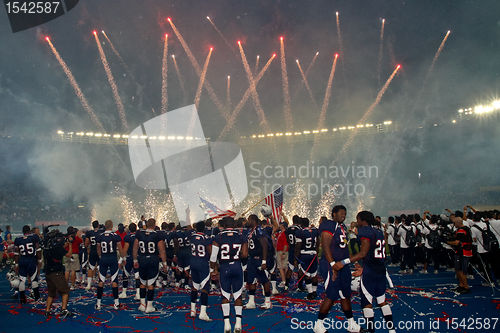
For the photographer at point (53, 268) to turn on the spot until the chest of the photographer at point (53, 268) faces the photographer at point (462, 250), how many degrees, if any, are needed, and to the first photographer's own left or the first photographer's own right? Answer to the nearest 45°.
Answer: approximately 45° to the first photographer's own right

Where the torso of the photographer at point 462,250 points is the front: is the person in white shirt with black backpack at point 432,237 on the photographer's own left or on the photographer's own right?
on the photographer's own right

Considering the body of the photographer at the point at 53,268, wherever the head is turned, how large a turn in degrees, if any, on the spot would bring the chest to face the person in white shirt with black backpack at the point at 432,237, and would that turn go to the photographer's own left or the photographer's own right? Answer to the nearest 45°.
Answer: approximately 45° to the photographer's own right

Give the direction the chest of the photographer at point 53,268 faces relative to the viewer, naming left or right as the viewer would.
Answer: facing away from the viewer and to the right of the viewer

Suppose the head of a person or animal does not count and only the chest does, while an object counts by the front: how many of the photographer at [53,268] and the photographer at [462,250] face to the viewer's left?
1

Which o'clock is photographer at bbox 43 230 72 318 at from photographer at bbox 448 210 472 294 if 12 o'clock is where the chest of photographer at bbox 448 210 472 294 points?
photographer at bbox 43 230 72 318 is roughly at 11 o'clock from photographer at bbox 448 210 472 294.

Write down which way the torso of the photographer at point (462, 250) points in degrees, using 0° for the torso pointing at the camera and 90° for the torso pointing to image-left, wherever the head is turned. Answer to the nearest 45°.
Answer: approximately 90°
